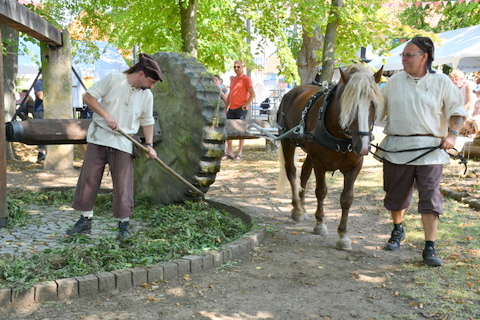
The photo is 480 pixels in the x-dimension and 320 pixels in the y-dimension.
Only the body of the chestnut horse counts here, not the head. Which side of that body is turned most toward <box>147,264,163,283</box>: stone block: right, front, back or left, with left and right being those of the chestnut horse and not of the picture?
right

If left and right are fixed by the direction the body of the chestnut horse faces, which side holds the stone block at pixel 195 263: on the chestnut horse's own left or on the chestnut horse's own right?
on the chestnut horse's own right

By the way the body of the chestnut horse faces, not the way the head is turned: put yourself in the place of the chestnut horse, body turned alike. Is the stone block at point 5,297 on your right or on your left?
on your right

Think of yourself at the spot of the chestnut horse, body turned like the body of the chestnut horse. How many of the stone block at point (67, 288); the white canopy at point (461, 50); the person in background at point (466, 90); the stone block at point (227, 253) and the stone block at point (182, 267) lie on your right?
3

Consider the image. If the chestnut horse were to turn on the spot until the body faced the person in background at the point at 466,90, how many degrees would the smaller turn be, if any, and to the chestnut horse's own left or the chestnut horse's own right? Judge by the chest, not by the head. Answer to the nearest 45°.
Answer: approximately 90° to the chestnut horse's own left

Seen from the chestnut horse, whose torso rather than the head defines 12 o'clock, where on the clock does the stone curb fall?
The stone curb is roughly at 3 o'clock from the chestnut horse.

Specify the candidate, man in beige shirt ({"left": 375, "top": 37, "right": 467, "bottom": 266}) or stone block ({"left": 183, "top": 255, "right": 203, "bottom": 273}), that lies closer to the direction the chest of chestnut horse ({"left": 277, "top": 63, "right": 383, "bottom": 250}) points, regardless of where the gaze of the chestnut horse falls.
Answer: the man in beige shirt

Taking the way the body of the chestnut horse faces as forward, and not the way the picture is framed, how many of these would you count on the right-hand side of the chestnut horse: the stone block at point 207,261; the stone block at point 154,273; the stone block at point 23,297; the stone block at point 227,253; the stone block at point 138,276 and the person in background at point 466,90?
5

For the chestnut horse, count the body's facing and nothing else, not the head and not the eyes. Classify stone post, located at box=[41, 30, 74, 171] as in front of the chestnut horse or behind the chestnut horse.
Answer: behind

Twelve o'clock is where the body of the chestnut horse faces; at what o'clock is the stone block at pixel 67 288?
The stone block is roughly at 3 o'clock from the chestnut horse.

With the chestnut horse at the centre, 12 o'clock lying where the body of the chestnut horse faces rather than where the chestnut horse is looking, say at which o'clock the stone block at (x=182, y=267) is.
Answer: The stone block is roughly at 3 o'clock from the chestnut horse.

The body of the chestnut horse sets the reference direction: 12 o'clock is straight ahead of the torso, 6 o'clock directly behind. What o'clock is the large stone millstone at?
The large stone millstone is roughly at 5 o'clock from the chestnut horse.

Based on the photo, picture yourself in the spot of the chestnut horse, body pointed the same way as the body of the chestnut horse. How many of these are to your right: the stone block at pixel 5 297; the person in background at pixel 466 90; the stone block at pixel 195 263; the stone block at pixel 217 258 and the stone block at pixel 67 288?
4

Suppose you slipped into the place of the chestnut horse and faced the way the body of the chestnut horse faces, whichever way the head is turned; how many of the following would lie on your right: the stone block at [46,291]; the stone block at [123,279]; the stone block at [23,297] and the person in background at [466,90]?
3

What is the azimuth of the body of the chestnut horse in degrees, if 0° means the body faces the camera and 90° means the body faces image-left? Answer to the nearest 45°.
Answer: approximately 315°

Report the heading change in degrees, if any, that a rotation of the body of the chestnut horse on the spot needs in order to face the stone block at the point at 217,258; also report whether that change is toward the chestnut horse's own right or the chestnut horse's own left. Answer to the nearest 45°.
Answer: approximately 90° to the chestnut horse's own right
